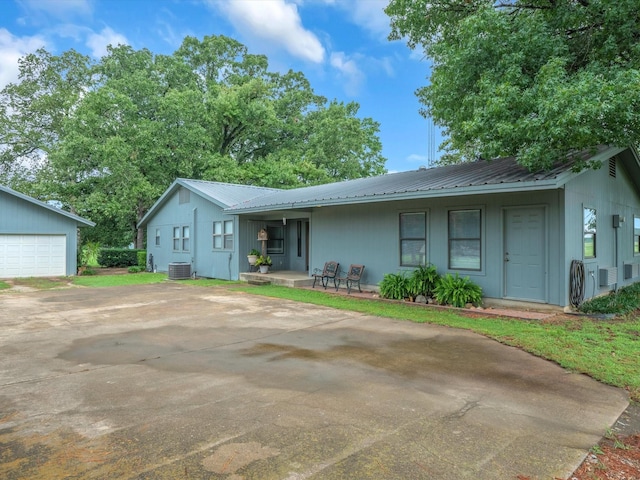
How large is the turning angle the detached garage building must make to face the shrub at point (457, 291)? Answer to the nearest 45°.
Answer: approximately 45° to its left

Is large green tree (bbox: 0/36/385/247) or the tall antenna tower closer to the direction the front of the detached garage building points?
the tall antenna tower

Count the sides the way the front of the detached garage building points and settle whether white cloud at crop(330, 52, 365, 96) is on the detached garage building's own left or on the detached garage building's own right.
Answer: on the detached garage building's own left

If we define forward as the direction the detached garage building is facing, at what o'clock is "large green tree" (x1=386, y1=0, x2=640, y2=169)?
The large green tree is roughly at 11 o'clock from the detached garage building.

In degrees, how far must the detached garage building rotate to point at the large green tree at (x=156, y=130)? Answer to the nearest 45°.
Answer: approximately 135° to its left

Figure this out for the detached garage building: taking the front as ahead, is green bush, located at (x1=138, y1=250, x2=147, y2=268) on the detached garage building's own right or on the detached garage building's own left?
on the detached garage building's own left

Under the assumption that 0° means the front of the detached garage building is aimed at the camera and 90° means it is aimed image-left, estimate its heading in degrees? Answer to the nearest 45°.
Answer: approximately 0°

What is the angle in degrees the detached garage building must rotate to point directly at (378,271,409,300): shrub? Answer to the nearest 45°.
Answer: approximately 45° to its left

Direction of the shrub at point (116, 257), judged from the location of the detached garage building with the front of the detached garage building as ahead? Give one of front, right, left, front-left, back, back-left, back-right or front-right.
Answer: back-left
